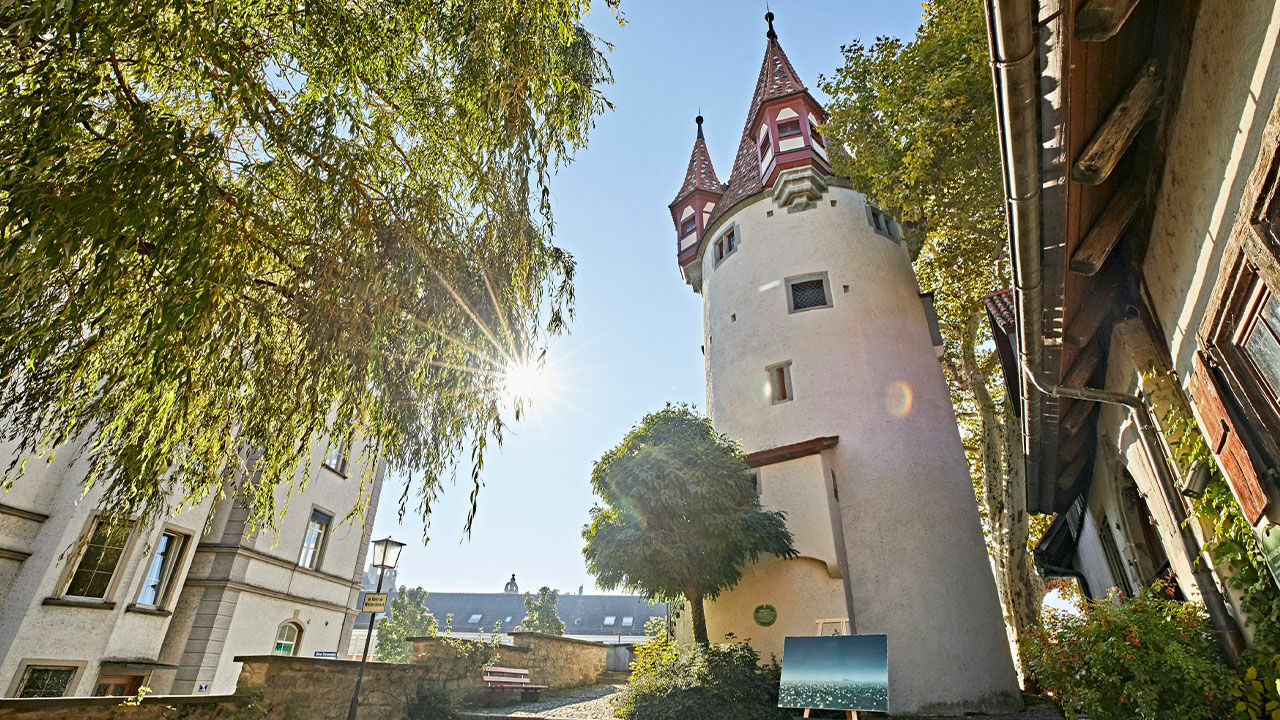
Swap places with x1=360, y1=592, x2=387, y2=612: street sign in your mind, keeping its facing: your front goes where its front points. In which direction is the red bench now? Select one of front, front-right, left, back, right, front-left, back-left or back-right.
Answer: back-left

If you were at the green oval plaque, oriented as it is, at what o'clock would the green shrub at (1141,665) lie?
The green shrub is roughly at 11 o'clock from the green oval plaque.

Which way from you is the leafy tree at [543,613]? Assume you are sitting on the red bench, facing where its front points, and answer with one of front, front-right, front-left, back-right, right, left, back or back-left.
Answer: back-left

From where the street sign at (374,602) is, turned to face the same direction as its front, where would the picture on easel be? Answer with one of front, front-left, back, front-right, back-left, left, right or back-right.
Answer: front-left

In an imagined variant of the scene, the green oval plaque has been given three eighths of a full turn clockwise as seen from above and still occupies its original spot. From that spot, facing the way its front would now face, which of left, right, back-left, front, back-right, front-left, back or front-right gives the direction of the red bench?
front-left

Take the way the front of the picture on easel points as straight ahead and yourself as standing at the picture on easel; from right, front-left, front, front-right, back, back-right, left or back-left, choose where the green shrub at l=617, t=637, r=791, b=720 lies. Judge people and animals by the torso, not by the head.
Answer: back-right

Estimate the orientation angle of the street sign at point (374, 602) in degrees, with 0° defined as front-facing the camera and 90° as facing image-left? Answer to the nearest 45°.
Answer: approximately 0°

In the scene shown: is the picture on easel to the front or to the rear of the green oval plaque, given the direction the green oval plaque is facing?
to the front

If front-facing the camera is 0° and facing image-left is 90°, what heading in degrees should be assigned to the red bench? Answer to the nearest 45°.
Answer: approximately 315°

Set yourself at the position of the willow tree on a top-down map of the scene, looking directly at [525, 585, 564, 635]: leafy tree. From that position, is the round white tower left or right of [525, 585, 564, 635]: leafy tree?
right

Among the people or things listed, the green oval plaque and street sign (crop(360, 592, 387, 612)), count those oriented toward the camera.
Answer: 2
